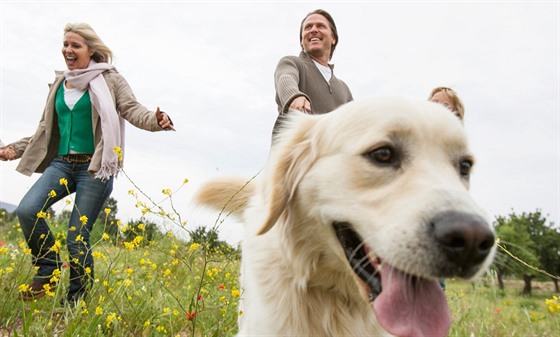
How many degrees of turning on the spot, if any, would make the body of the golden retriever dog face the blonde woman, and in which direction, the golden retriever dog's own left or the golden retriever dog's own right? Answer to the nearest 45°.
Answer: approximately 180°

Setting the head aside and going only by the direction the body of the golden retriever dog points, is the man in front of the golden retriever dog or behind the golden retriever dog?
behind

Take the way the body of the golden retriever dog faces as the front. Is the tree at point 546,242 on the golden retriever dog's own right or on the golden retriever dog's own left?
on the golden retriever dog's own left

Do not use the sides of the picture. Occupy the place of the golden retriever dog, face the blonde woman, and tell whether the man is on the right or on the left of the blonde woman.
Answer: right

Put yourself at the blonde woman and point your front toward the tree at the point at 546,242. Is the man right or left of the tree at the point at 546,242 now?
right

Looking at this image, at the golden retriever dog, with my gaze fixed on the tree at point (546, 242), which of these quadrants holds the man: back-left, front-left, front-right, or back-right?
front-left

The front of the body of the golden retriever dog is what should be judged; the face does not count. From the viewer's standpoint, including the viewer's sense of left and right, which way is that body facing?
facing the viewer and to the right of the viewer
